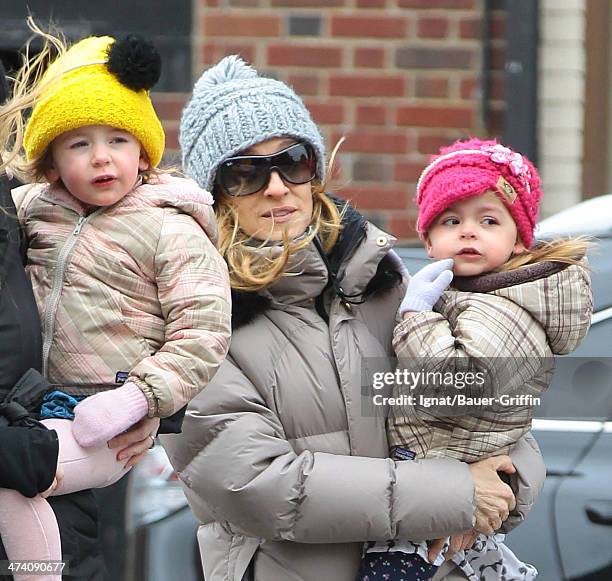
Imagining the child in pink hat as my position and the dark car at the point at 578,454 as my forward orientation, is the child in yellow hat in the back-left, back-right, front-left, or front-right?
back-left

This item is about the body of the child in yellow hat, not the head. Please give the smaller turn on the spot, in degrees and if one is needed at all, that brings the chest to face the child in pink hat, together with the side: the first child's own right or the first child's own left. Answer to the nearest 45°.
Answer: approximately 135° to the first child's own left

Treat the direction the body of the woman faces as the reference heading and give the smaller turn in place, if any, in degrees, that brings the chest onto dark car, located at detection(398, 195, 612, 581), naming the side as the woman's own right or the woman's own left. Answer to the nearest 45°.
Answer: approximately 90° to the woman's own left

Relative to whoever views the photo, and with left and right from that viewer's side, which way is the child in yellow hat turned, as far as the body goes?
facing the viewer and to the left of the viewer

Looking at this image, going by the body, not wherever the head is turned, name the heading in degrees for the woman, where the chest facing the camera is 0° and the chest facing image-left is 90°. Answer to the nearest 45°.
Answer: approximately 315°

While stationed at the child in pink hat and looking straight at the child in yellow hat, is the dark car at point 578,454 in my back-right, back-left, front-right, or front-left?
back-right

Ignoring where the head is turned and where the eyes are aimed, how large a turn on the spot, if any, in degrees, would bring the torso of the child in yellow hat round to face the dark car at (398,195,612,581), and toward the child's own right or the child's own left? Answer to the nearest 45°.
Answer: approximately 180°

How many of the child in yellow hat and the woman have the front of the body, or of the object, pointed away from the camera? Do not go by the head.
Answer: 0

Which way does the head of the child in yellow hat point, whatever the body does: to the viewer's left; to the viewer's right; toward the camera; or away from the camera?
toward the camera
